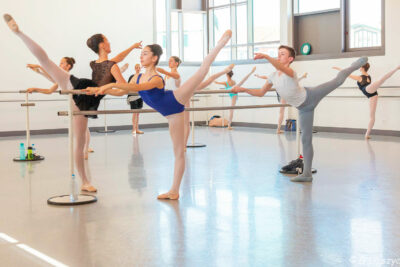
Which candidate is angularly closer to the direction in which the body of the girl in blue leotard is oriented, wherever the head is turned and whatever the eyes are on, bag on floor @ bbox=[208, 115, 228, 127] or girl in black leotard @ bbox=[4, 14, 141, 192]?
the girl in black leotard

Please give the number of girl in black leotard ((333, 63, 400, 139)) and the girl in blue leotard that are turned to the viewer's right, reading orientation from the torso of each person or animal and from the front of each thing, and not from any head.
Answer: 0

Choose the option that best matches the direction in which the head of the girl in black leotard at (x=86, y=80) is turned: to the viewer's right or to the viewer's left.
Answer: to the viewer's right

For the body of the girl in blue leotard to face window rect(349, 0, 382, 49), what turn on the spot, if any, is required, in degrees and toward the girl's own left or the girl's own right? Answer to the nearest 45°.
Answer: approximately 135° to the girl's own right

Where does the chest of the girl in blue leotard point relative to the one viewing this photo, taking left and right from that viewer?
facing to the left of the viewer
